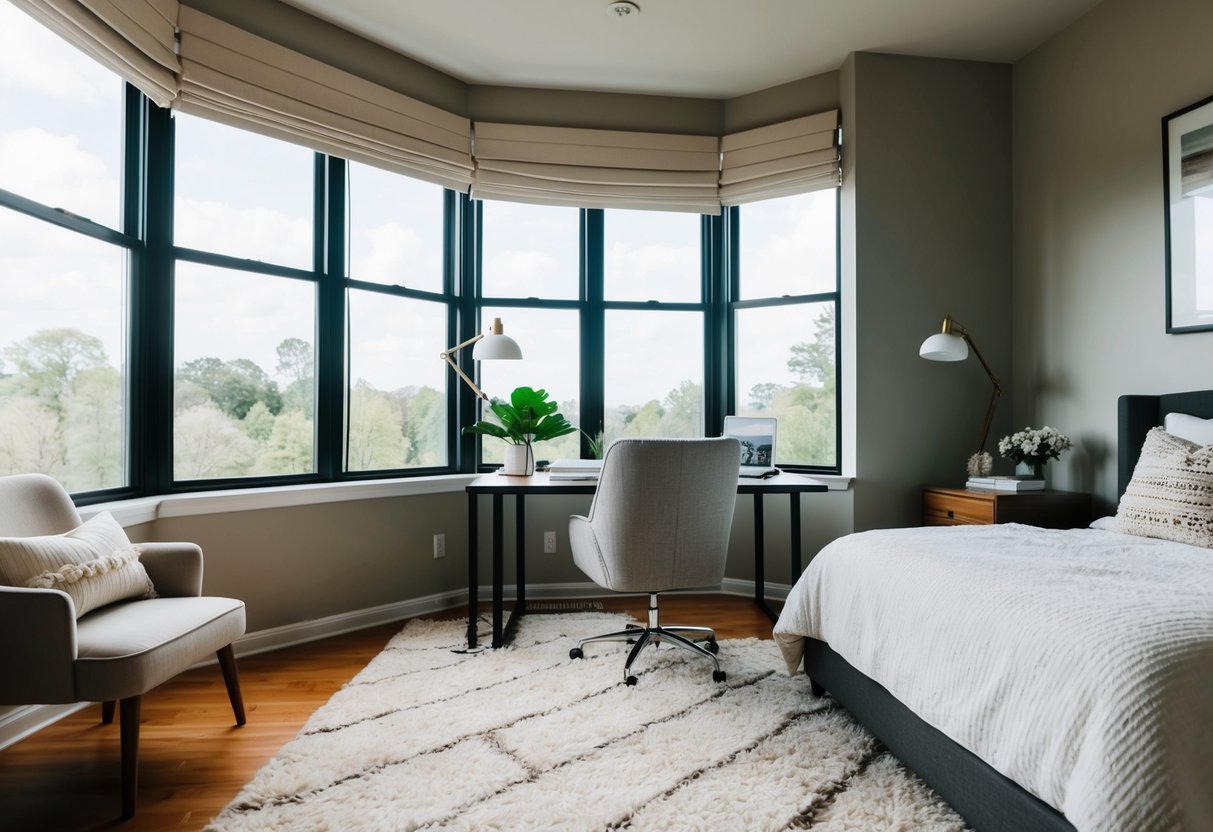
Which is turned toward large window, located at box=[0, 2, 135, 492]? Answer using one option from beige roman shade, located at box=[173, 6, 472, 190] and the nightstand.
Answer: the nightstand

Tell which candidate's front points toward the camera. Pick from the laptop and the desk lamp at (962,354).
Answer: the laptop

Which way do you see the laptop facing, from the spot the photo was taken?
facing the viewer

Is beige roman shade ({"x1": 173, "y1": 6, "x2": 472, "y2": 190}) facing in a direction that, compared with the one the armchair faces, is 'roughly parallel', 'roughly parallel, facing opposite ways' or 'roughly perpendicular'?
roughly parallel

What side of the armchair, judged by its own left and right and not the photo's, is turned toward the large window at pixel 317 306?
left

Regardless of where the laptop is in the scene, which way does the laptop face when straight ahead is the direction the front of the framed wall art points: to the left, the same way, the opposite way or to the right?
to the left

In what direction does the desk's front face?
toward the camera

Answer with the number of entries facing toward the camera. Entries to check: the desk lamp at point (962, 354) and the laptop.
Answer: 1

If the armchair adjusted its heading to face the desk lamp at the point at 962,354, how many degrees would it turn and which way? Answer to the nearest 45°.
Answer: approximately 45° to its left

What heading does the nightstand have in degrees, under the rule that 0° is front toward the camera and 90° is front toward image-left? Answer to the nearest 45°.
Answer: approximately 45°

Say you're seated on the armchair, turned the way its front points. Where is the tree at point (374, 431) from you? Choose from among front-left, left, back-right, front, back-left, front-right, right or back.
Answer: left

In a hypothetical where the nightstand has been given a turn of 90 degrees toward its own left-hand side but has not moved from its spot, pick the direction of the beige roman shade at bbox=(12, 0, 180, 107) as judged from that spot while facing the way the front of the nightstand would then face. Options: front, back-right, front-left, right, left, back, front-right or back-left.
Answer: right

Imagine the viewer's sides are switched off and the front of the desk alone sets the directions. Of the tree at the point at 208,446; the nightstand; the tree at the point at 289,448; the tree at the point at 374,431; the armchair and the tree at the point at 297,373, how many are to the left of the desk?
1

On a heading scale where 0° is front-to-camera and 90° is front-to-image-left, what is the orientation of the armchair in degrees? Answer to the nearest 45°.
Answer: approximately 315°

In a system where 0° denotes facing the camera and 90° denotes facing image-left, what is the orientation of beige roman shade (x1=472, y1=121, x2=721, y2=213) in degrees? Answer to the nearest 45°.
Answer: approximately 0°

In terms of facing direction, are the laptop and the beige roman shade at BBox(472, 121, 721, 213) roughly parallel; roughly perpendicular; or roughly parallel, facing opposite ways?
roughly parallel

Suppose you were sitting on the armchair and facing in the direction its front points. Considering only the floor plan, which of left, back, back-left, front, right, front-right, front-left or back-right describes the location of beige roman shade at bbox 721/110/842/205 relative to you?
front-left
